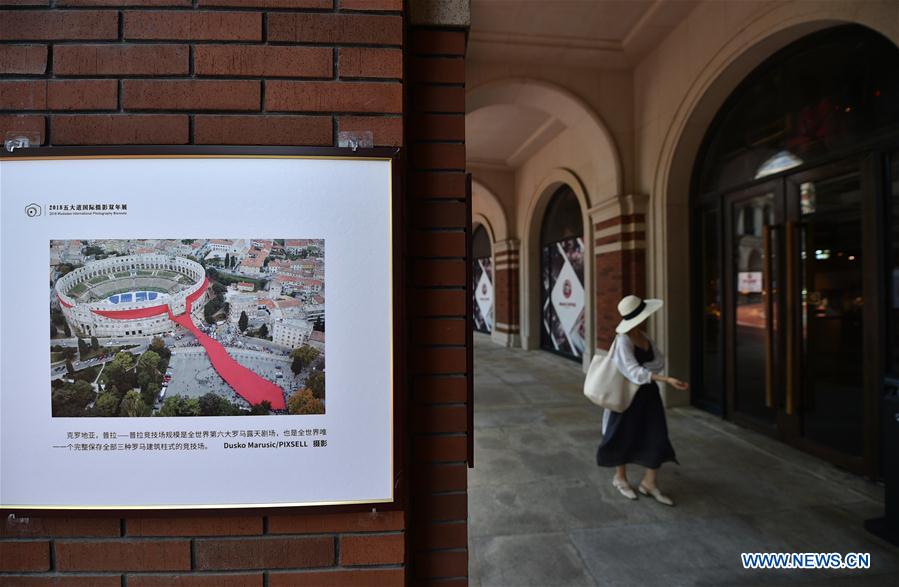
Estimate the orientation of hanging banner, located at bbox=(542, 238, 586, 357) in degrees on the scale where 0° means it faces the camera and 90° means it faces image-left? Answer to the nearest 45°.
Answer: approximately 45°

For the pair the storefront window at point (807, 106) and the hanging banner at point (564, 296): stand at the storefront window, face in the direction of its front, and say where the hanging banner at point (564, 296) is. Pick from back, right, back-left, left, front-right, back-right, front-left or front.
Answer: right

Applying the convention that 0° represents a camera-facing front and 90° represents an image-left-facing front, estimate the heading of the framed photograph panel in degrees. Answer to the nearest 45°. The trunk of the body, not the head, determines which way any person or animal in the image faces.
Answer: approximately 0°

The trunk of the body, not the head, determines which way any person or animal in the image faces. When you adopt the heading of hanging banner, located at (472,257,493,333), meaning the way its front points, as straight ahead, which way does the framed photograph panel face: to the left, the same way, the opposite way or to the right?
to the left

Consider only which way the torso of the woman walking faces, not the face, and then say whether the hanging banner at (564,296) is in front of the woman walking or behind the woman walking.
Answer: behind

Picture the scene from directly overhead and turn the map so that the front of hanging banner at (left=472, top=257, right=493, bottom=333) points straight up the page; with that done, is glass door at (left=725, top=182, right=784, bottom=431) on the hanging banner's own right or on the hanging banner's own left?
on the hanging banner's own left

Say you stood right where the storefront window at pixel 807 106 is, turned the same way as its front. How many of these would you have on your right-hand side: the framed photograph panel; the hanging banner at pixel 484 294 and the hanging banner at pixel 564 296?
2

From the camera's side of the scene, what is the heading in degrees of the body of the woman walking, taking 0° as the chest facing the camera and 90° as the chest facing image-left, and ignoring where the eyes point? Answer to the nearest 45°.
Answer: approximately 315°

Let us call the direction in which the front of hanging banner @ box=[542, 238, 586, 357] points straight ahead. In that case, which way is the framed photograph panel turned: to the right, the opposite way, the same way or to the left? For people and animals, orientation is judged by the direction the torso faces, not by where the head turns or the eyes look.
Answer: to the left

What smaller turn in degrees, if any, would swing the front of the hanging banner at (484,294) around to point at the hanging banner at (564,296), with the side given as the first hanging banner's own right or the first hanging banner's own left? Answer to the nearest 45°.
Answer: approximately 45° to the first hanging banner's own left

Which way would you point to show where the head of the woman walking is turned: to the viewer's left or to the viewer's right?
to the viewer's right

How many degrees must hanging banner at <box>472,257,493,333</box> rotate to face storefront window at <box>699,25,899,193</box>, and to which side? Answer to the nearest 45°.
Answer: approximately 45° to its left

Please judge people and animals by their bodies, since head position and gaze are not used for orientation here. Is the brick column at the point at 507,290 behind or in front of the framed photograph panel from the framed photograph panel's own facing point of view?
behind
